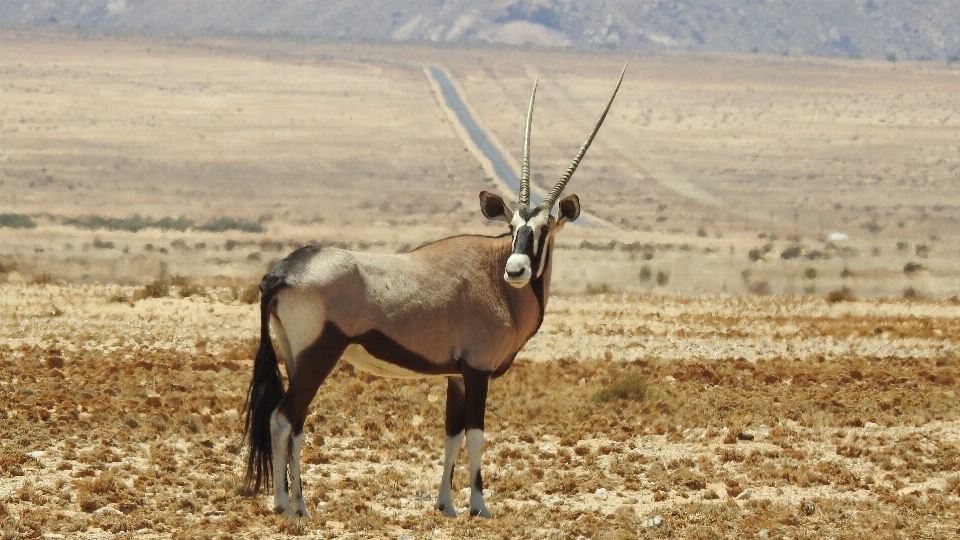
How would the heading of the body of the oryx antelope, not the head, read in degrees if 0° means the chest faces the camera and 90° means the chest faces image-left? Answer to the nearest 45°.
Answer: approximately 270°
